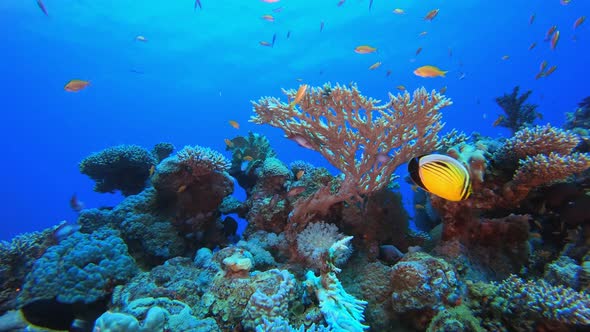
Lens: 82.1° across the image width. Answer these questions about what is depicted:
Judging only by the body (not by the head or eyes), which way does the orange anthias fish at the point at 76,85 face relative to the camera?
to the viewer's left

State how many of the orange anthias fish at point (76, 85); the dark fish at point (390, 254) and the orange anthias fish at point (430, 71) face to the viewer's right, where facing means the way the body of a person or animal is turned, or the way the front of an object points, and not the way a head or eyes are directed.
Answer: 1

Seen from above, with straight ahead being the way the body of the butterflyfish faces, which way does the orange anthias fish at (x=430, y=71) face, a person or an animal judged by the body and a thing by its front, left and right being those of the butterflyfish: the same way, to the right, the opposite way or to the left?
the opposite way

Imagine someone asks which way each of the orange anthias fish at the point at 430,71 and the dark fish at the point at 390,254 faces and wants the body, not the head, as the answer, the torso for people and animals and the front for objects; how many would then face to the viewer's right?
1

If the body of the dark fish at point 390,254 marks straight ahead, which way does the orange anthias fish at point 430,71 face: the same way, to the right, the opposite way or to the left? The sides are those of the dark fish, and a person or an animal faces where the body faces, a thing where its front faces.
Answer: the opposite way
